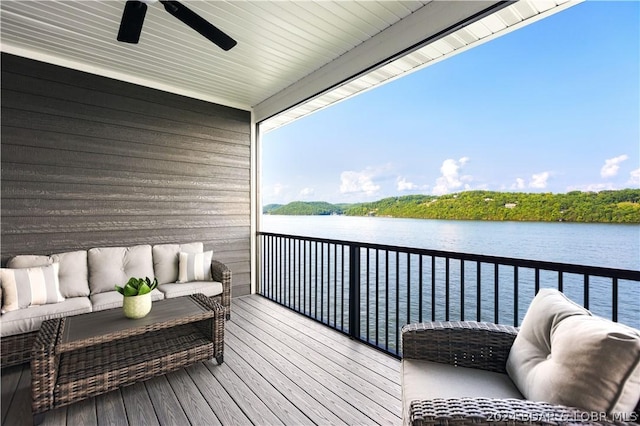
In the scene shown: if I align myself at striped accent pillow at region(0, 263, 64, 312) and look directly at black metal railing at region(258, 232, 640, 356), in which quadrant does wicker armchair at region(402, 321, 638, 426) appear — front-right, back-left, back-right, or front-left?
front-right

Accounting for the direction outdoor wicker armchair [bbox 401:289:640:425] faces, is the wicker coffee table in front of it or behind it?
in front

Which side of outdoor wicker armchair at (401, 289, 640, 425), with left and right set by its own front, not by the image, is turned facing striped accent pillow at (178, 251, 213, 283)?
front

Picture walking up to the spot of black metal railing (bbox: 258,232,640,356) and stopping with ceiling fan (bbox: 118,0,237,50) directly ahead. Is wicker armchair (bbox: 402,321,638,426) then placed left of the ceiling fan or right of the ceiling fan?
left

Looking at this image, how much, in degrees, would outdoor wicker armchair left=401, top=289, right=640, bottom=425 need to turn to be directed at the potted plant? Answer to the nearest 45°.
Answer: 0° — it already faces it

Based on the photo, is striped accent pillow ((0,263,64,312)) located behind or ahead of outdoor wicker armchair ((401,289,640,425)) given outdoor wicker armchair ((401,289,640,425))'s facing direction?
ahead

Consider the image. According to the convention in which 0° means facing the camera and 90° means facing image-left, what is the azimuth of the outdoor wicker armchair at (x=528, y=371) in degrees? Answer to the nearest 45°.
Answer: approximately 90°

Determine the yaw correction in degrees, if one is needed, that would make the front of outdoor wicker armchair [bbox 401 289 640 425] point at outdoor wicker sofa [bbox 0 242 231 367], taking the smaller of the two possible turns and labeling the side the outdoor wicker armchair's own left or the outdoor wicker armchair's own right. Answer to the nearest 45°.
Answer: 0° — it already faces it

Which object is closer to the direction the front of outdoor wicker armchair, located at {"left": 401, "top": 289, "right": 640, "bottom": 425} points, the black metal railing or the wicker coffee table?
the wicker coffee table
